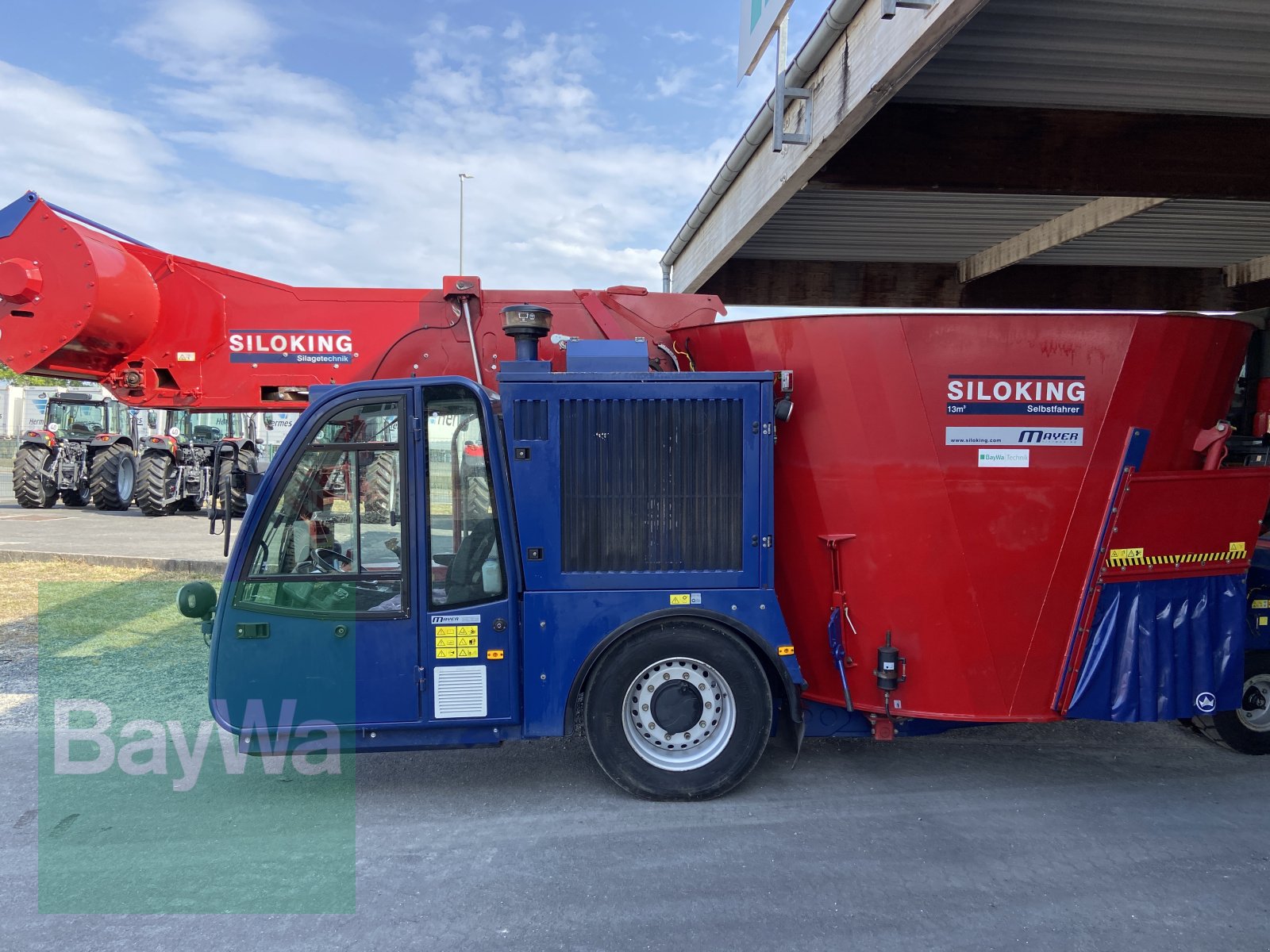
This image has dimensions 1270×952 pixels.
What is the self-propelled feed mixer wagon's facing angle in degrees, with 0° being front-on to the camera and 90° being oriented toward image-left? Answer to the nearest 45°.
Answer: approximately 90°

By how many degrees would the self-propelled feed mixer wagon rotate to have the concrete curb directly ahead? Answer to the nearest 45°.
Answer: approximately 45° to its right
